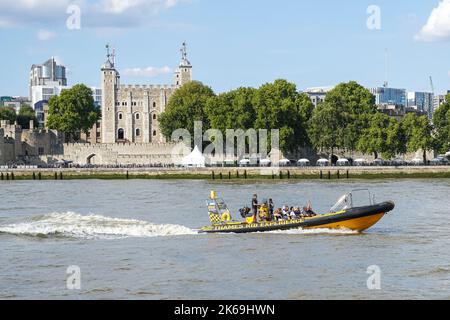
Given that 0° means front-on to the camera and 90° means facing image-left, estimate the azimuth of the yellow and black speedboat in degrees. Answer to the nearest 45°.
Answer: approximately 270°
